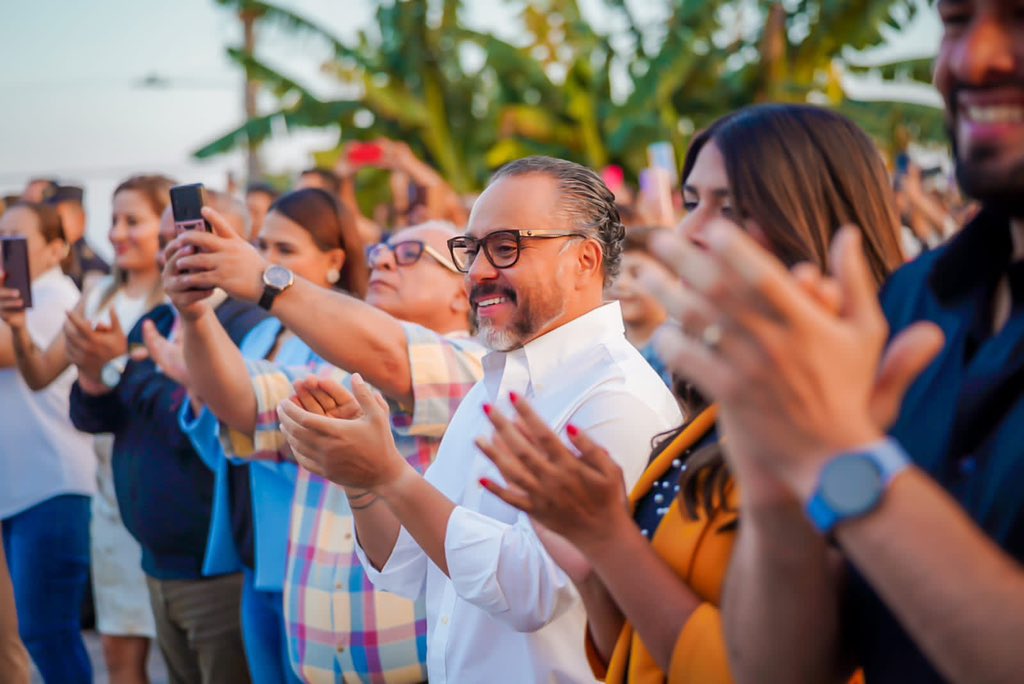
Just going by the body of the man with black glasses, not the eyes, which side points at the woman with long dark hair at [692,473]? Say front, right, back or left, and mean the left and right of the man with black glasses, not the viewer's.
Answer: left

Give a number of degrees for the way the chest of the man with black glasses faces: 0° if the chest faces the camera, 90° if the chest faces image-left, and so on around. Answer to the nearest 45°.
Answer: approximately 45°

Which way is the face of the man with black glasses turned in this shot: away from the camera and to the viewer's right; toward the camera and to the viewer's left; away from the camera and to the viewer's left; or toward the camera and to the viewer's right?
toward the camera and to the viewer's left

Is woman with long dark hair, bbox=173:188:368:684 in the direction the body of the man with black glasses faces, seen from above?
no
